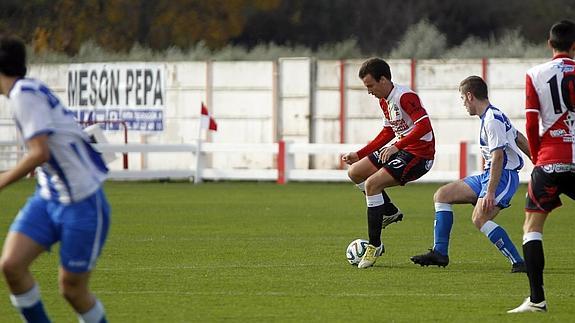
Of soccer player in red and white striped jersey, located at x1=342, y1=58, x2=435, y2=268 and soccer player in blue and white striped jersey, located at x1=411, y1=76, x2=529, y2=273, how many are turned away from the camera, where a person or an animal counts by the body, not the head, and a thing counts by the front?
0

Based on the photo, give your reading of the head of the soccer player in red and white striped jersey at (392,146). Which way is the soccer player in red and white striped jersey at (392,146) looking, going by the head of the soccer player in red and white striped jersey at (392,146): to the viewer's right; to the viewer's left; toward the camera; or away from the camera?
to the viewer's left

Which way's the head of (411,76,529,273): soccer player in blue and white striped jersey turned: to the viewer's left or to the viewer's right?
to the viewer's left

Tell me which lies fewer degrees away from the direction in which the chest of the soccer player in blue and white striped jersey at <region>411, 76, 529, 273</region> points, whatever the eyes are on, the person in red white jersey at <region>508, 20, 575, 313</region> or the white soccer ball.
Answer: the white soccer ball

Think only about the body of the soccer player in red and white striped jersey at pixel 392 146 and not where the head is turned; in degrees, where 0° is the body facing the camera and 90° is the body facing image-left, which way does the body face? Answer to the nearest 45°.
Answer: approximately 45°

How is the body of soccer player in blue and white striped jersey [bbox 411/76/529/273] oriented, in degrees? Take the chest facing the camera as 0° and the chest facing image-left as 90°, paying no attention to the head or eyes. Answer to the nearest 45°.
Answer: approximately 90°

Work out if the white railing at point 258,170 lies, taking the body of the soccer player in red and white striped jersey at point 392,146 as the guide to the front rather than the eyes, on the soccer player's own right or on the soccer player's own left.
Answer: on the soccer player's own right

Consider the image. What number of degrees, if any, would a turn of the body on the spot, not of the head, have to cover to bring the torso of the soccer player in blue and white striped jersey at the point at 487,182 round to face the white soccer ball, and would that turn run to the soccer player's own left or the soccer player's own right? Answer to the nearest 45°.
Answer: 0° — they already face it
